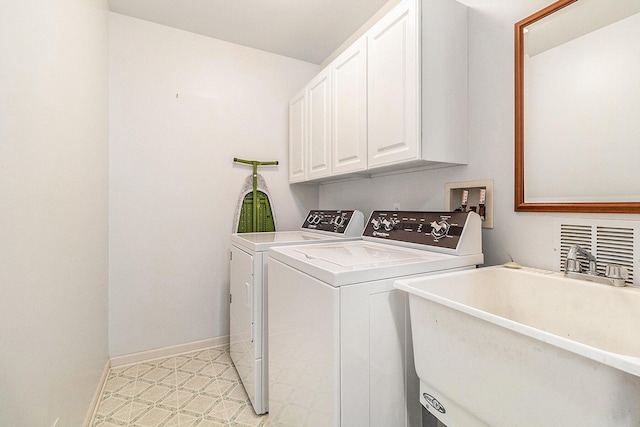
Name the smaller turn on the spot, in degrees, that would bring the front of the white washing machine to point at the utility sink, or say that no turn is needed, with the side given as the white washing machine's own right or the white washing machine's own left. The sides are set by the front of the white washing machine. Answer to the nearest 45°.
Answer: approximately 135° to the white washing machine's own left

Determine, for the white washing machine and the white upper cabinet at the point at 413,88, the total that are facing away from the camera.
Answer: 0

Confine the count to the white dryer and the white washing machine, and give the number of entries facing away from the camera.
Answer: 0

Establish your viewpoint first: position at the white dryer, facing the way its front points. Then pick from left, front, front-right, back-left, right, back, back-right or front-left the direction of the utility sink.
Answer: left

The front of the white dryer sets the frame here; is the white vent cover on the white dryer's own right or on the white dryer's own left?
on the white dryer's own left

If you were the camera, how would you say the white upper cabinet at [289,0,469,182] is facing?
facing the viewer and to the left of the viewer
